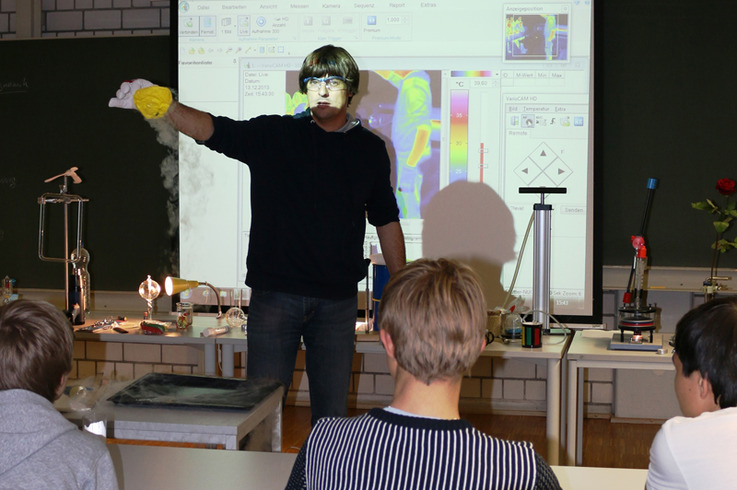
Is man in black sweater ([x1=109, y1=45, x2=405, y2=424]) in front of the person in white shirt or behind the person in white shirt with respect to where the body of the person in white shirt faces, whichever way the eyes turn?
in front

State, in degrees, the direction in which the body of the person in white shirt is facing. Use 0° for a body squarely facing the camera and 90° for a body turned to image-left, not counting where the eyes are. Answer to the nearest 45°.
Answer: approximately 135°

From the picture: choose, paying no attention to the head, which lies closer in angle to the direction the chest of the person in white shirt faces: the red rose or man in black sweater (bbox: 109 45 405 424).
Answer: the man in black sweater

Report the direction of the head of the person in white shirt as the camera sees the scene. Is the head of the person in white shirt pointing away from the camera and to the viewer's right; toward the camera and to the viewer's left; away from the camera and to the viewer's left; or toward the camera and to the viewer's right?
away from the camera and to the viewer's left

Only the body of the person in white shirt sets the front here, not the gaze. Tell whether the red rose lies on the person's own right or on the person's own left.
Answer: on the person's own right

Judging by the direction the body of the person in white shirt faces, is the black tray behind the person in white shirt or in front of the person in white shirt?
in front
